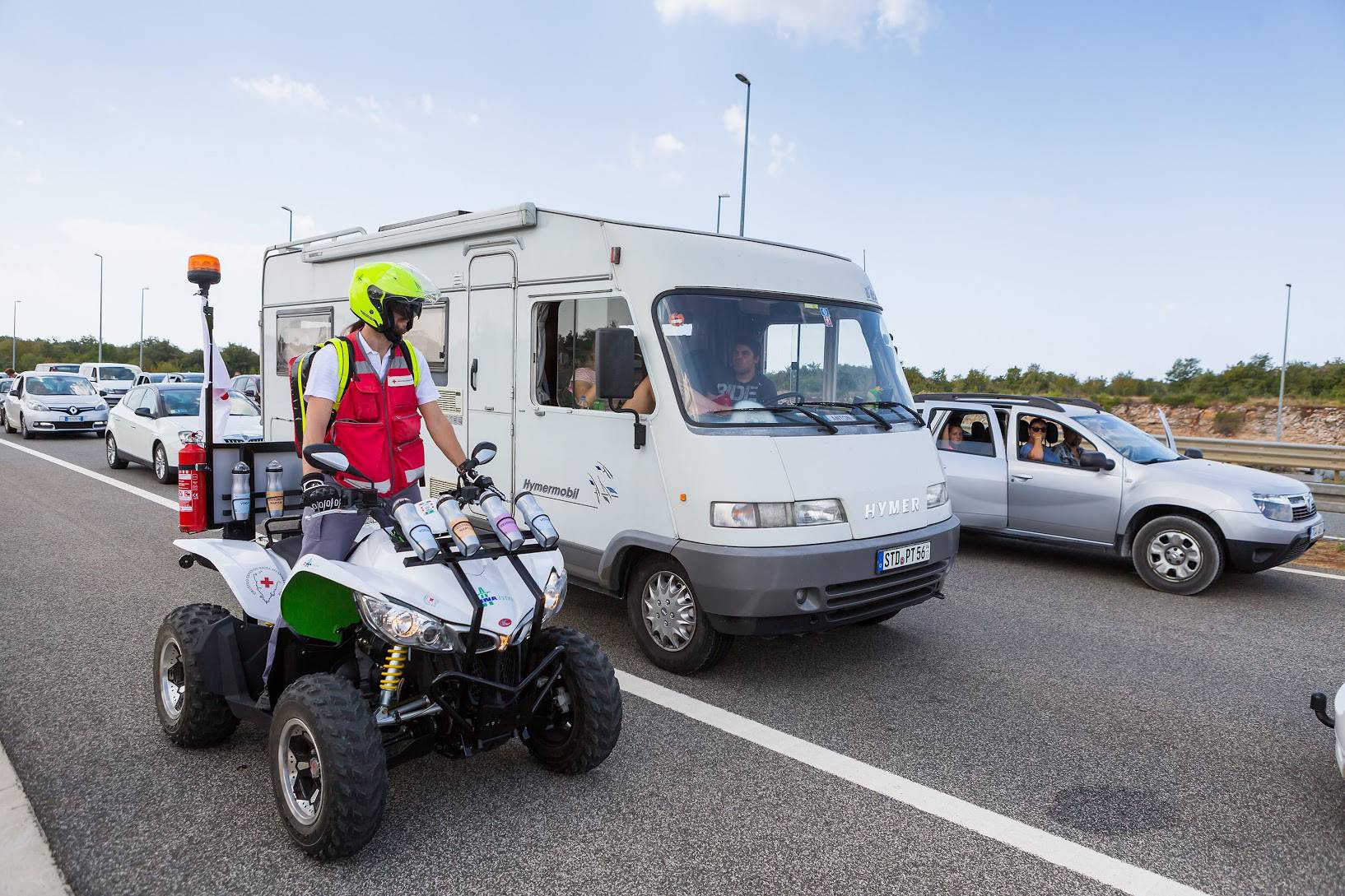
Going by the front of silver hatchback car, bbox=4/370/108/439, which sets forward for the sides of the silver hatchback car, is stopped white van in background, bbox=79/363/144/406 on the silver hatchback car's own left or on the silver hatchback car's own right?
on the silver hatchback car's own left

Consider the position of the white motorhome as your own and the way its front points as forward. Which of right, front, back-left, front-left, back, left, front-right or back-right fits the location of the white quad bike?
right

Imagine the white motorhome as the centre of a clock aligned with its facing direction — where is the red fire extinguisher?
The red fire extinguisher is roughly at 4 o'clock from the white motorhome.

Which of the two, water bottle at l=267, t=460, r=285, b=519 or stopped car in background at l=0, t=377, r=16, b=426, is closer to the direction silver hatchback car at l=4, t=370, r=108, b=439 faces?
the water bottle

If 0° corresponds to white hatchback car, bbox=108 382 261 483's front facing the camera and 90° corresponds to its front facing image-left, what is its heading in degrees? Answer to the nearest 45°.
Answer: approximately 315°

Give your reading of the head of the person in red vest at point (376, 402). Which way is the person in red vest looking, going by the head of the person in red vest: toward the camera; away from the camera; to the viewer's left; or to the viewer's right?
to the viewer's right
